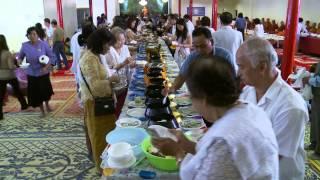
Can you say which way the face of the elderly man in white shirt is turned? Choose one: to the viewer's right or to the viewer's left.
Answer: to the viewer's left

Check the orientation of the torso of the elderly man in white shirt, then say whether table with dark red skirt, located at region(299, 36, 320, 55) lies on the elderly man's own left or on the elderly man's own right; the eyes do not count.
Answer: on the elderly man's own right

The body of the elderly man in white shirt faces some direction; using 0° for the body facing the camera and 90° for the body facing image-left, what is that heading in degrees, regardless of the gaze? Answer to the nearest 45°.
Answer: approximately 90°

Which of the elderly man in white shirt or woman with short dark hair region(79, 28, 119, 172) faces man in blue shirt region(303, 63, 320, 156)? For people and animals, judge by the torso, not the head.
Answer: the woman with short dark hair

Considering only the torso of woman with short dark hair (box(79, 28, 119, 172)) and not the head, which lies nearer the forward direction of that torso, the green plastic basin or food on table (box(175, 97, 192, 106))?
the food on table

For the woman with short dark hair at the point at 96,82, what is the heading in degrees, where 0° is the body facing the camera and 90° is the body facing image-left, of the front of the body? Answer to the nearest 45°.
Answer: approximately 270°

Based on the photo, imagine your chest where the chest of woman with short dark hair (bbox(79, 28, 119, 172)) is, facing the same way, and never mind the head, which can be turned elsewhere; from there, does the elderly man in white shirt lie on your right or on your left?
on your right

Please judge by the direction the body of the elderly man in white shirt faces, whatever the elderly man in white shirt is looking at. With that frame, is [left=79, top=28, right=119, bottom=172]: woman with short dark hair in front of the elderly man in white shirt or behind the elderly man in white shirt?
in front

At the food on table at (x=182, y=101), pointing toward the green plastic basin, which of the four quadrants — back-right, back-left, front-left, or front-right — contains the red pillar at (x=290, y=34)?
back-left

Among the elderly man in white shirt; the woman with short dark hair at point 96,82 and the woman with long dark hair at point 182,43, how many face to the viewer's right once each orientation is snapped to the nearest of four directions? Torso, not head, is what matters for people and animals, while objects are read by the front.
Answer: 1
